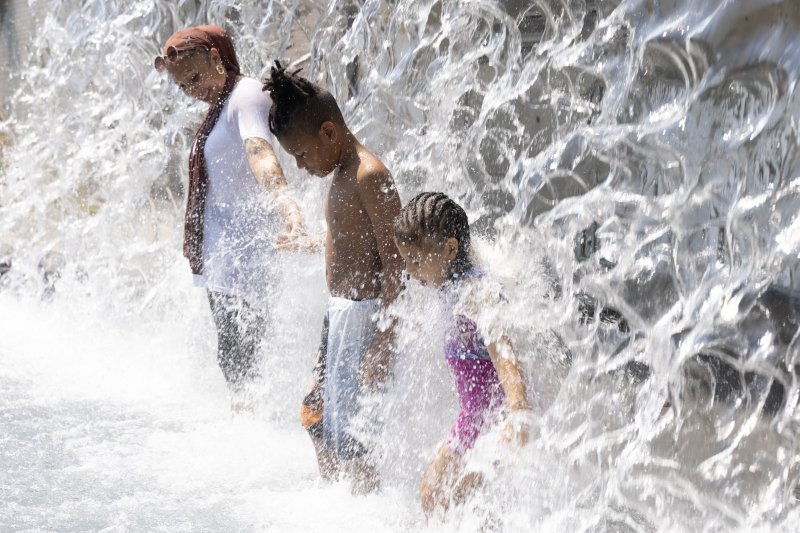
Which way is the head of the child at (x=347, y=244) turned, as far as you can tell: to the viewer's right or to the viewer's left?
to the viewer's left

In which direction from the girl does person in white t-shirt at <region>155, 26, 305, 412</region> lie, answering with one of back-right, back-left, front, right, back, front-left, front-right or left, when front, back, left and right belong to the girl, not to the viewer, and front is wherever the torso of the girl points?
front-right

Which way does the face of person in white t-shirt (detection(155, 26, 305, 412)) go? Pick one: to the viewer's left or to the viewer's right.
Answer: to the viewer's left

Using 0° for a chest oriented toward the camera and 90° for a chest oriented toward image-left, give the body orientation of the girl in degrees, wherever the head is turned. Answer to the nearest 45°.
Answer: approximately 90°
